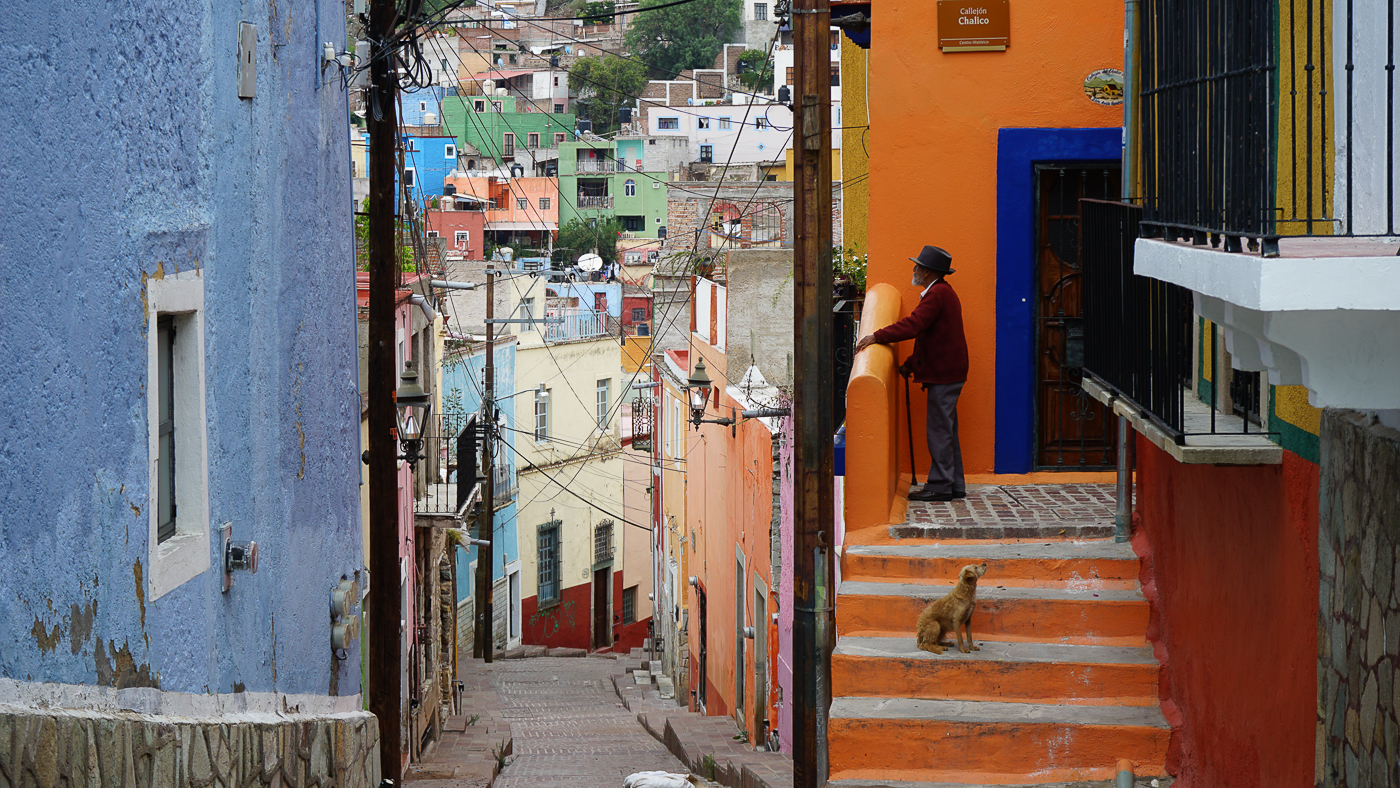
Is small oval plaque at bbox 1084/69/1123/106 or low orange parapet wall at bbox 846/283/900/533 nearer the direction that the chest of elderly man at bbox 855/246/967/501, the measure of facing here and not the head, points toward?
the low orange parapet wall

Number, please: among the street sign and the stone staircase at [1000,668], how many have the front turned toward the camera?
2

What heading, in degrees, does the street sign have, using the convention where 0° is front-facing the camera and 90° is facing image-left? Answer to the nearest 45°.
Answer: approximately 0°

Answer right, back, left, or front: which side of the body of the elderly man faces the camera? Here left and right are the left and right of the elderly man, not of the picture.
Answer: left

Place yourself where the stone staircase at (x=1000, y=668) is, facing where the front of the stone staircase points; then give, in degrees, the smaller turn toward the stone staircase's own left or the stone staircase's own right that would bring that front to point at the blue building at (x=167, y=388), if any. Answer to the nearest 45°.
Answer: approximately 45° to the stone staircase's own right

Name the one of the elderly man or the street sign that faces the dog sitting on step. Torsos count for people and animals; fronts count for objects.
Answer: the street sign

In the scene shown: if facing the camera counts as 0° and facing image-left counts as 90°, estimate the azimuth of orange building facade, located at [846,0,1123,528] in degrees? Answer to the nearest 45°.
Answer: approximately 0°

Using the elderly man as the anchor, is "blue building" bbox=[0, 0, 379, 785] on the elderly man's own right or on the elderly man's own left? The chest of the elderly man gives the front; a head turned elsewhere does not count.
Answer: on the elderly man's own left

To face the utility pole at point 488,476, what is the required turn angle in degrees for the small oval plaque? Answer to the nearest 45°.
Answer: approximately 135° to its right
